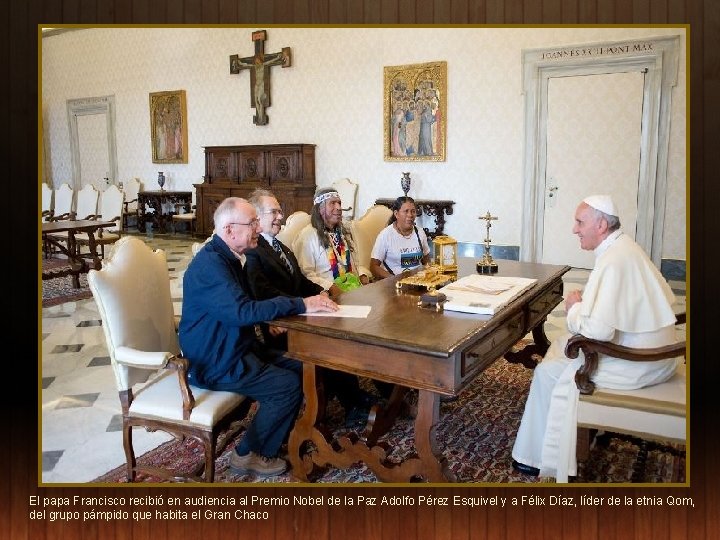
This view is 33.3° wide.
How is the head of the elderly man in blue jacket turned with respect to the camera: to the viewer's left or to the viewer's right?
to the viewer's right

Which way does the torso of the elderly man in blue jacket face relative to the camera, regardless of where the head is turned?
to the viewer's right

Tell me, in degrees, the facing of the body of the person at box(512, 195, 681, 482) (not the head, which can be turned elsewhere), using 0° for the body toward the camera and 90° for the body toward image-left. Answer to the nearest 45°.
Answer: approximately 90°

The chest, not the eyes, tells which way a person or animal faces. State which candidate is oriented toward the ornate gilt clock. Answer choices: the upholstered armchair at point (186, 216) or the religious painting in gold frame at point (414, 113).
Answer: the religious painting in gold frame

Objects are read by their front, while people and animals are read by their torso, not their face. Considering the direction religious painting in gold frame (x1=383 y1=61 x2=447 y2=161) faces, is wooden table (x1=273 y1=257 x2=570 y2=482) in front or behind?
in front

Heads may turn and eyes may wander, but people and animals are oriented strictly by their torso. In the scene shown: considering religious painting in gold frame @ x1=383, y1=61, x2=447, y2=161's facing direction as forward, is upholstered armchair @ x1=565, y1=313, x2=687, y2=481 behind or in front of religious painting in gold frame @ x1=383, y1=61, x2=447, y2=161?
in front

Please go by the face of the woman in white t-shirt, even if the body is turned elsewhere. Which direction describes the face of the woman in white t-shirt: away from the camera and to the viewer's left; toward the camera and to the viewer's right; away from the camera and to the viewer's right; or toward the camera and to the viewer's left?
toward the camera and to the viewer's right

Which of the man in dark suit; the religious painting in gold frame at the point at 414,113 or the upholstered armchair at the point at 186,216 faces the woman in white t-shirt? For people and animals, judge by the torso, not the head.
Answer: the religious painting in gold frame

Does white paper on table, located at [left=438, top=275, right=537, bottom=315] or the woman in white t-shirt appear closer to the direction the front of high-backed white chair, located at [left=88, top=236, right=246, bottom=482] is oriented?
the white paper on table

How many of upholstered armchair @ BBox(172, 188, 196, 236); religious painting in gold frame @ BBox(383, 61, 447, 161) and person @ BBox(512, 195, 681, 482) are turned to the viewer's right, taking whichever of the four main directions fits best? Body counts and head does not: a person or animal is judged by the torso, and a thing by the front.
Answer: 0

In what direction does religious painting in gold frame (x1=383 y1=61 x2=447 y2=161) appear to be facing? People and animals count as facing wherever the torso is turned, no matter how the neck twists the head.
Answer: toward the camera

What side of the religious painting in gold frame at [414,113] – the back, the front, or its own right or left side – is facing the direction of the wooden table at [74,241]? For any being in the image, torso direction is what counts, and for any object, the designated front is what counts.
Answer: right
